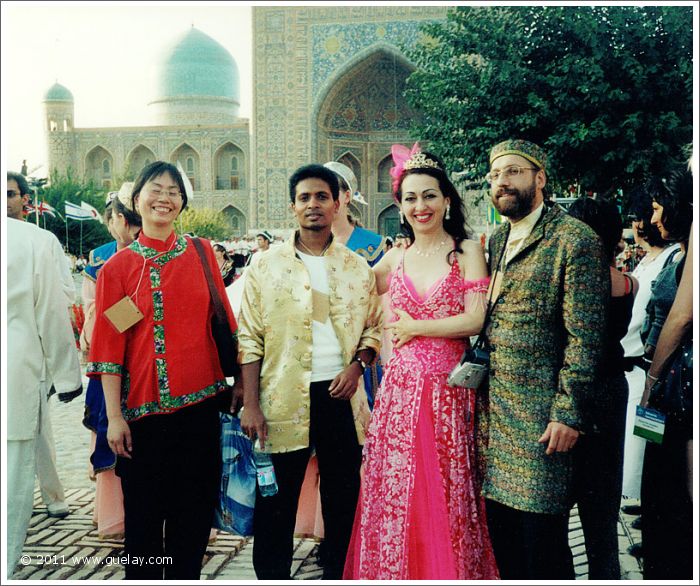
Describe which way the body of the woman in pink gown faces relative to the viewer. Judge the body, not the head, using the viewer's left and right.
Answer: facing the viewer

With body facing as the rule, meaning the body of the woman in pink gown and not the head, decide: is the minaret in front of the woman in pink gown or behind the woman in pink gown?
behind

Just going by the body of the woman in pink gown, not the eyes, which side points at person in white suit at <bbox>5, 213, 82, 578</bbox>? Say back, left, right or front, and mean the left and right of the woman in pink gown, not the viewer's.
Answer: right

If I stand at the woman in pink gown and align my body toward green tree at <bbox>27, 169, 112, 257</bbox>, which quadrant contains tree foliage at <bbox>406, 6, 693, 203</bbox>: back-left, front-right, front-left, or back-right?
front-right

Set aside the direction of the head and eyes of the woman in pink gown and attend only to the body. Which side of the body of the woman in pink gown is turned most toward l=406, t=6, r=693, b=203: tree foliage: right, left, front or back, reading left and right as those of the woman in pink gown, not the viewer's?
back
